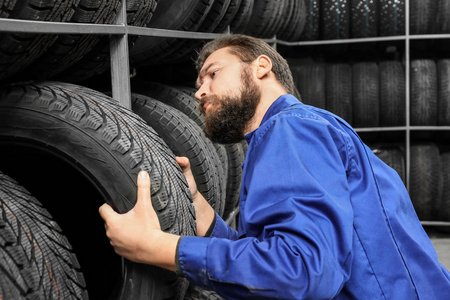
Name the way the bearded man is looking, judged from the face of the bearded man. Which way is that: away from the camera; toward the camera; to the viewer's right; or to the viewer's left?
to the viewer's left

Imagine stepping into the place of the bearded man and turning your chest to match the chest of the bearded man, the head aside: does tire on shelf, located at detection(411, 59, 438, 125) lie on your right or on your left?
on your right

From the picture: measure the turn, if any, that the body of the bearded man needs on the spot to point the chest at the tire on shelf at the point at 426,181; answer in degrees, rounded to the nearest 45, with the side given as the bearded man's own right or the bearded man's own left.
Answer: approximately 90° to the bearded man's own right

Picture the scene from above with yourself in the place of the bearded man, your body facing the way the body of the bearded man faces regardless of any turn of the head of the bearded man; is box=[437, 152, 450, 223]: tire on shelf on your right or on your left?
on your right

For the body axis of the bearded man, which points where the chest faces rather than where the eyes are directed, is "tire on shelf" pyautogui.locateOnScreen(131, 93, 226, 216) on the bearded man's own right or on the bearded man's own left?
on the bearded man's own right

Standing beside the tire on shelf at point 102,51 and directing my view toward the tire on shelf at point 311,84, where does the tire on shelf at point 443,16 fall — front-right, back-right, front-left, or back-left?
front-right

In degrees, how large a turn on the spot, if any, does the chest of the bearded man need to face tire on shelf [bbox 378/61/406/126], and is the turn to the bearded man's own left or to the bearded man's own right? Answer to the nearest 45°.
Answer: approximately 90° to the bearded man's own right

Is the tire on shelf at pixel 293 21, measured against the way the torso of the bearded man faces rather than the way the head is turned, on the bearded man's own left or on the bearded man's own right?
on the bearded man's own right

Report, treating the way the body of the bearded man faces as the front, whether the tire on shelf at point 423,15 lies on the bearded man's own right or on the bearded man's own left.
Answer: on the bearded man's own right

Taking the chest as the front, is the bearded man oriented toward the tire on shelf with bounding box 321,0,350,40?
no

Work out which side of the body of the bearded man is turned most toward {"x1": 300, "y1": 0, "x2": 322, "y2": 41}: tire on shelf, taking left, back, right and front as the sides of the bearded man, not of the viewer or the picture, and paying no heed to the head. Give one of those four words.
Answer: right

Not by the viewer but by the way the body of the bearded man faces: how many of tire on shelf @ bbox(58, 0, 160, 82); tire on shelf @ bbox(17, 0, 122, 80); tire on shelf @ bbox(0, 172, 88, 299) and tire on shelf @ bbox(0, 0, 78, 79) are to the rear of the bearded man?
0

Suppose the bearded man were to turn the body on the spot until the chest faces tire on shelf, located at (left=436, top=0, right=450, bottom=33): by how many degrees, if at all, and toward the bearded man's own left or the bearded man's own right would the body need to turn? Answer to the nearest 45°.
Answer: approximately 90° to the bearded man's own right

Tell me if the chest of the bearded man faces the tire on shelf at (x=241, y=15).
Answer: no

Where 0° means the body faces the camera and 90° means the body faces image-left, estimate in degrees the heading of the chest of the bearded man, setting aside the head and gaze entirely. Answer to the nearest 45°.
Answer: approximately 90°

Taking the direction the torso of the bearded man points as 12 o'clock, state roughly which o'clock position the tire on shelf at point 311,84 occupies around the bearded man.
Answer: The tire on shelf is roughly at 3 o'clock from the bearded man.
